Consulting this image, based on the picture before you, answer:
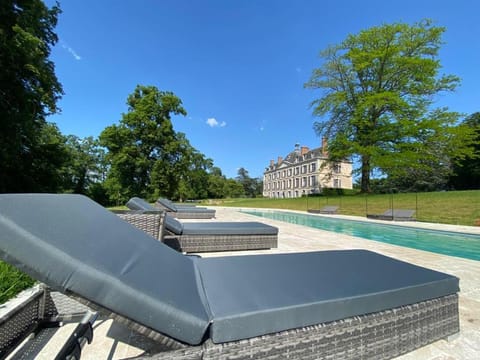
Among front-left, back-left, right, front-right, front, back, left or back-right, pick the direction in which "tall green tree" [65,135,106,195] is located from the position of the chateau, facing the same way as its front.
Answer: front

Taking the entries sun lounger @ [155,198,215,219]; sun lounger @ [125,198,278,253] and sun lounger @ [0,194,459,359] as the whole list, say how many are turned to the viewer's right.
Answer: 3

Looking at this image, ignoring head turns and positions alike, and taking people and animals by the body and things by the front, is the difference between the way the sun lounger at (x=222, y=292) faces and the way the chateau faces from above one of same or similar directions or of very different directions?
very different directions

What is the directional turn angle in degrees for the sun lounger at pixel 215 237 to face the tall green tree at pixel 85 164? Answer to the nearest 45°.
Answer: approximately 135° to its left

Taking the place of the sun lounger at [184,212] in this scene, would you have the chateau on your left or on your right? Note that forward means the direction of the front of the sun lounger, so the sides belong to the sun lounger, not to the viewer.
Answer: on your left

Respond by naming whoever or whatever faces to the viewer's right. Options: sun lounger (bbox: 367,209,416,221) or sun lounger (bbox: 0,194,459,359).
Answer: sun lounger (bbox: 0,194,459,359)

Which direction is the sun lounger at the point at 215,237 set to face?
to the viewer's right

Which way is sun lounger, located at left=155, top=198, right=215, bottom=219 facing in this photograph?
to the viewer's right

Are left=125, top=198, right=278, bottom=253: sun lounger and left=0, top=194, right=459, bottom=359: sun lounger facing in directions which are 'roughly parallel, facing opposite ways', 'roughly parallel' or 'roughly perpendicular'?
roughly parallel
